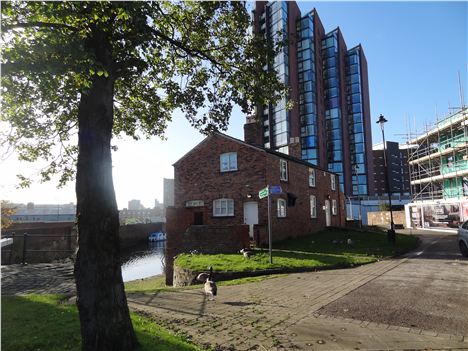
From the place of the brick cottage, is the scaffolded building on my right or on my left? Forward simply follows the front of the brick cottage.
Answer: on my left

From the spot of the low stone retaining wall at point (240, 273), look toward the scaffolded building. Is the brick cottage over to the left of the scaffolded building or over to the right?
left

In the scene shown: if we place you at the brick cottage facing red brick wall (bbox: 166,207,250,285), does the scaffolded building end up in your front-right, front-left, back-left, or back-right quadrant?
back-left

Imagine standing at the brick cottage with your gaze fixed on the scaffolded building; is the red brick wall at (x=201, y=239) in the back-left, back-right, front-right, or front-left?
back-right
